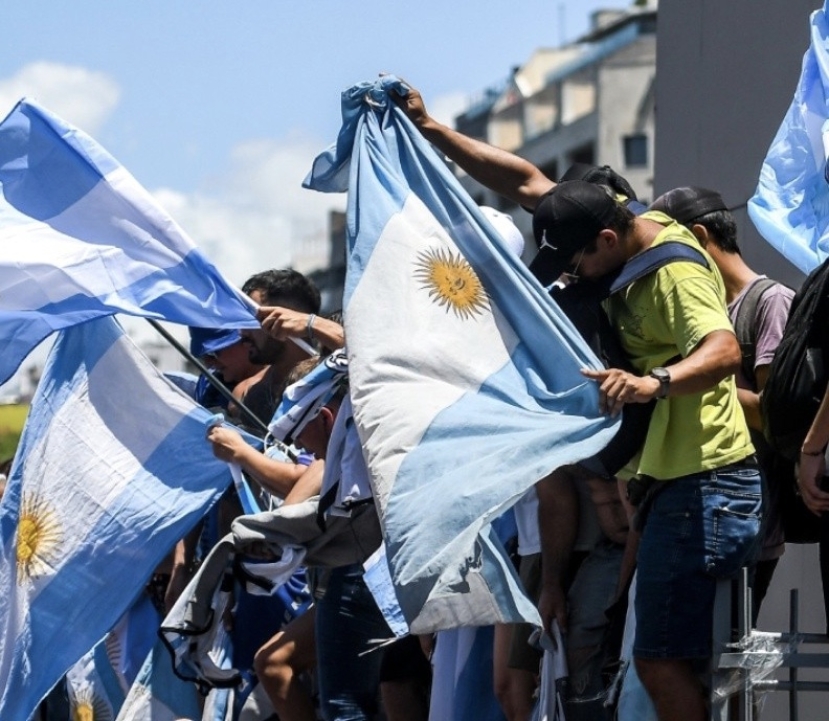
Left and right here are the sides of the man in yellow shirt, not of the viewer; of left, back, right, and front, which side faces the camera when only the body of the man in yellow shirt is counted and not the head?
left

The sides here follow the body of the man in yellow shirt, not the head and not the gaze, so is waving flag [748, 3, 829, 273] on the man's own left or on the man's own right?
on the man's own right
